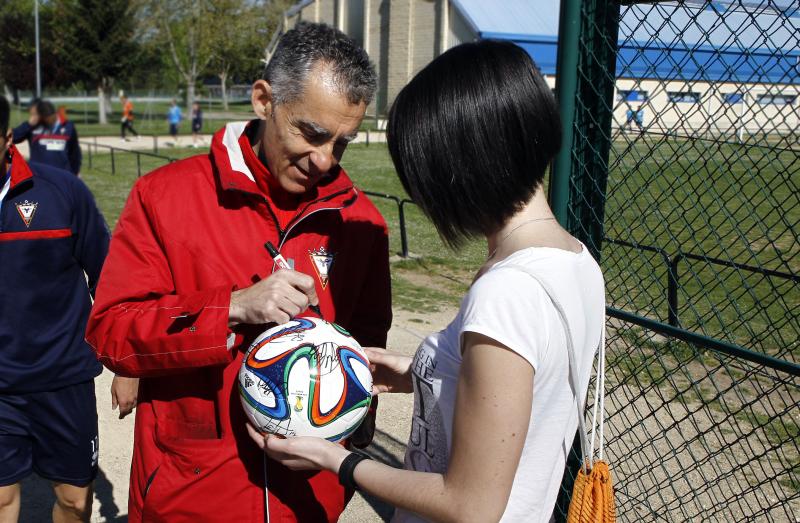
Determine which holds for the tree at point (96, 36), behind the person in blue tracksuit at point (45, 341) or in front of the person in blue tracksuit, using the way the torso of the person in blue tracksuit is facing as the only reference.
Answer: behind

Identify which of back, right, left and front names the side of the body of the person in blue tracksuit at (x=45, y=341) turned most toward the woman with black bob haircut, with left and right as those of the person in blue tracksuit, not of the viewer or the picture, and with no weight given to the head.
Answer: front

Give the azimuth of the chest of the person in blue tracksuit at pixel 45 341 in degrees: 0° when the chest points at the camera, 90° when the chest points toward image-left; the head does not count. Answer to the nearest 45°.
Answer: approximately 0°

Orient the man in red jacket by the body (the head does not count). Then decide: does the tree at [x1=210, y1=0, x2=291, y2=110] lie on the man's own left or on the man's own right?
on the man's own left

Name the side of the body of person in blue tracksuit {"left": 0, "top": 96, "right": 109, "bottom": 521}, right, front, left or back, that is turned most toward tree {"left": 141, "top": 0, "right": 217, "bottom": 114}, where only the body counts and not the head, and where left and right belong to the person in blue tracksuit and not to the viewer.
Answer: back

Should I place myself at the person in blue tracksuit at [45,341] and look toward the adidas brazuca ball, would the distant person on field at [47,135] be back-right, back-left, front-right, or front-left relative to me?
back-left

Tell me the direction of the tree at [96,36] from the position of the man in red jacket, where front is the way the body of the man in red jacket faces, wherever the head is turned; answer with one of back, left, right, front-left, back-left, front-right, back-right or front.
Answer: back-left

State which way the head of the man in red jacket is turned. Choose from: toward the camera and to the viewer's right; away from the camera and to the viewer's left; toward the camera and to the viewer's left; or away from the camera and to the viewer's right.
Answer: toward the camera and to the viewer's right

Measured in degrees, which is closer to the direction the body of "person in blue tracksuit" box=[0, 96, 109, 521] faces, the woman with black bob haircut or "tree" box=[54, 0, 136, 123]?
the woman with black bob haircut

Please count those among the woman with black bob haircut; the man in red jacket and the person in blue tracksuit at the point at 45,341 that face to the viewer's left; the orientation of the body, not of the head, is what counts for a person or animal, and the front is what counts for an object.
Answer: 1

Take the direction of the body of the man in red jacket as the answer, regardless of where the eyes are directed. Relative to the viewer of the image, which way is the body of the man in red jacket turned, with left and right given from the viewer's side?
facing the viewer and to the right of the viewer

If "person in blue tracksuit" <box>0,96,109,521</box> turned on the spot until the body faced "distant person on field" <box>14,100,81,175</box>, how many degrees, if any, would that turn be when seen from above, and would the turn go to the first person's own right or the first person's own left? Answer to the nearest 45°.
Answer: approximately 180°

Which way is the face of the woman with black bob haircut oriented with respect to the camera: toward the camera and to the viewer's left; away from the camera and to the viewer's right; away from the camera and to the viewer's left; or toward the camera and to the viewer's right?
away from the camera and to the viewer's left

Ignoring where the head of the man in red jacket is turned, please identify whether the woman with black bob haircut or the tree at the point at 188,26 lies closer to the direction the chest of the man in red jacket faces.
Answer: the woman with black bob haircut

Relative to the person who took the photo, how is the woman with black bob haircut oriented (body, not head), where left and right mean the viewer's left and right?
facing to the left of the viewer
